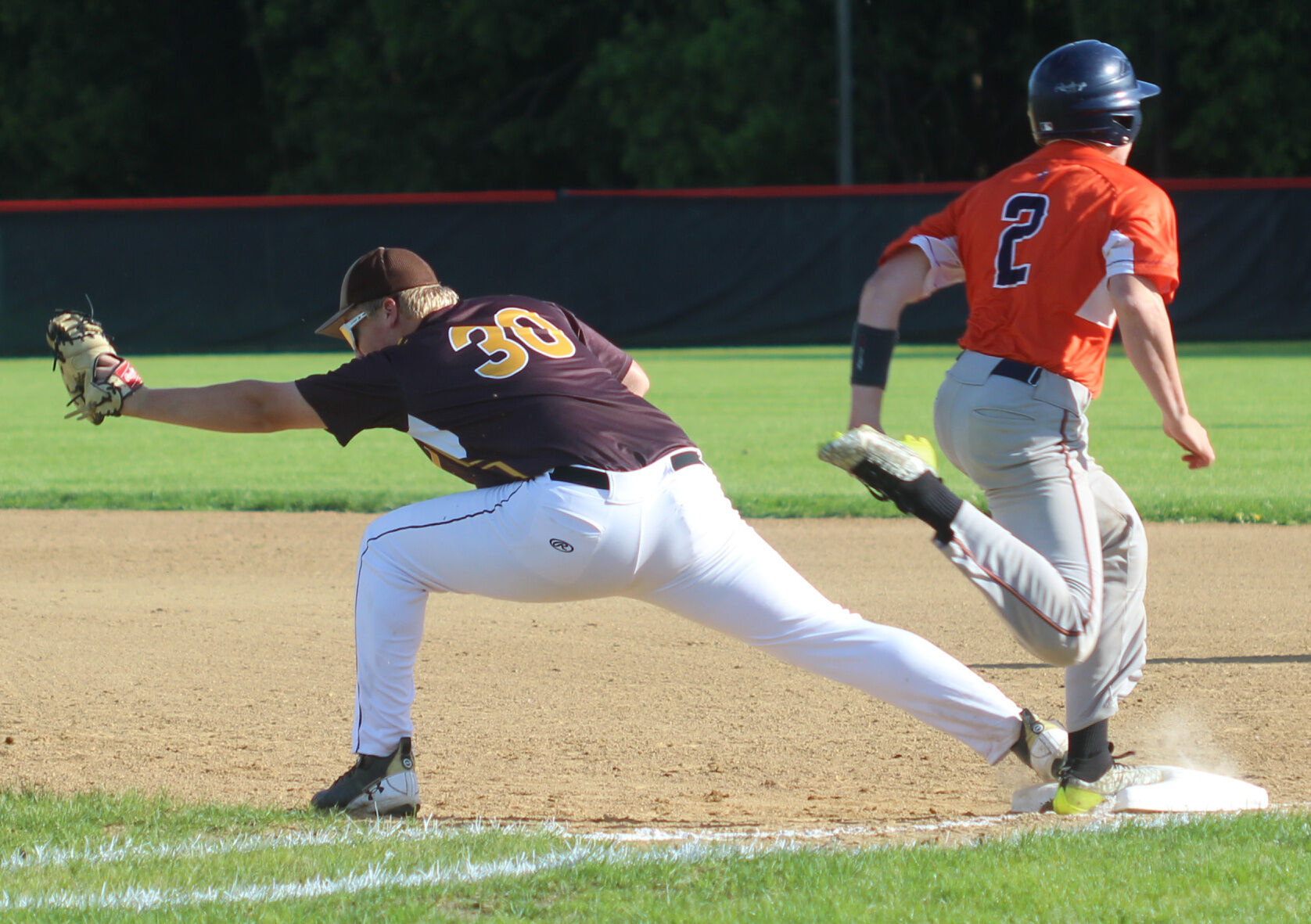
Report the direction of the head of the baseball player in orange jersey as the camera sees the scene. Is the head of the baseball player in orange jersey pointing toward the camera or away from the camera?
away from the camera

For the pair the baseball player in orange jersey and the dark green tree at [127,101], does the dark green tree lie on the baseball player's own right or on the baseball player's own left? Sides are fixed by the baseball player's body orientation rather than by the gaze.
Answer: on the baseball player's own left

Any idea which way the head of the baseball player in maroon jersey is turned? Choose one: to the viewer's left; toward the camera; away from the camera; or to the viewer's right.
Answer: to the viewer's left

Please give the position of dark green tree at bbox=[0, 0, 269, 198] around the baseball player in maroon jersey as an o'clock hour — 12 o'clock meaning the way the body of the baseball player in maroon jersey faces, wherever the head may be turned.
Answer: The dark green tree is roughly at 1 o'clock from the baseball player in maroon jersey.

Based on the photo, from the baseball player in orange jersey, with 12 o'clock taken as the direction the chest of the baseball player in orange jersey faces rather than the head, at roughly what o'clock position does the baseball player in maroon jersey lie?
The baseball player in maroon jersey is roughly at 7 o'clock from the baseball player in orange jersey.

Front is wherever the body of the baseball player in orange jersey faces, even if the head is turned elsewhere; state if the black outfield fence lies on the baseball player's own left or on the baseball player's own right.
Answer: on the baseball player's own left

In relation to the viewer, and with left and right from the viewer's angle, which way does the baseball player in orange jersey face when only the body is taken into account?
facing away from the viewer and to the right of the viewer

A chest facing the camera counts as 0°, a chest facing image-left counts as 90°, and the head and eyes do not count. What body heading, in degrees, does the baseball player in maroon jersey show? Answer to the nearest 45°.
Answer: approximately 135°

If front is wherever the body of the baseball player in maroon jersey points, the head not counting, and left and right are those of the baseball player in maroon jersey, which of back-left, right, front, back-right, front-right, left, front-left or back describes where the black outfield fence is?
front-right

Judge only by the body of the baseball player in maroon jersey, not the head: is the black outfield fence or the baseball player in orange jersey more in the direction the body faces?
the black outfield fence

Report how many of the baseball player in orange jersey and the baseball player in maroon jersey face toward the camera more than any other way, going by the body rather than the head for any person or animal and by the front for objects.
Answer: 0

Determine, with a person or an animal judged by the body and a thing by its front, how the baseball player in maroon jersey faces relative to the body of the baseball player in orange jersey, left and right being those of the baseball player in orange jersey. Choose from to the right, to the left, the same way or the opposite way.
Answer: to the left
